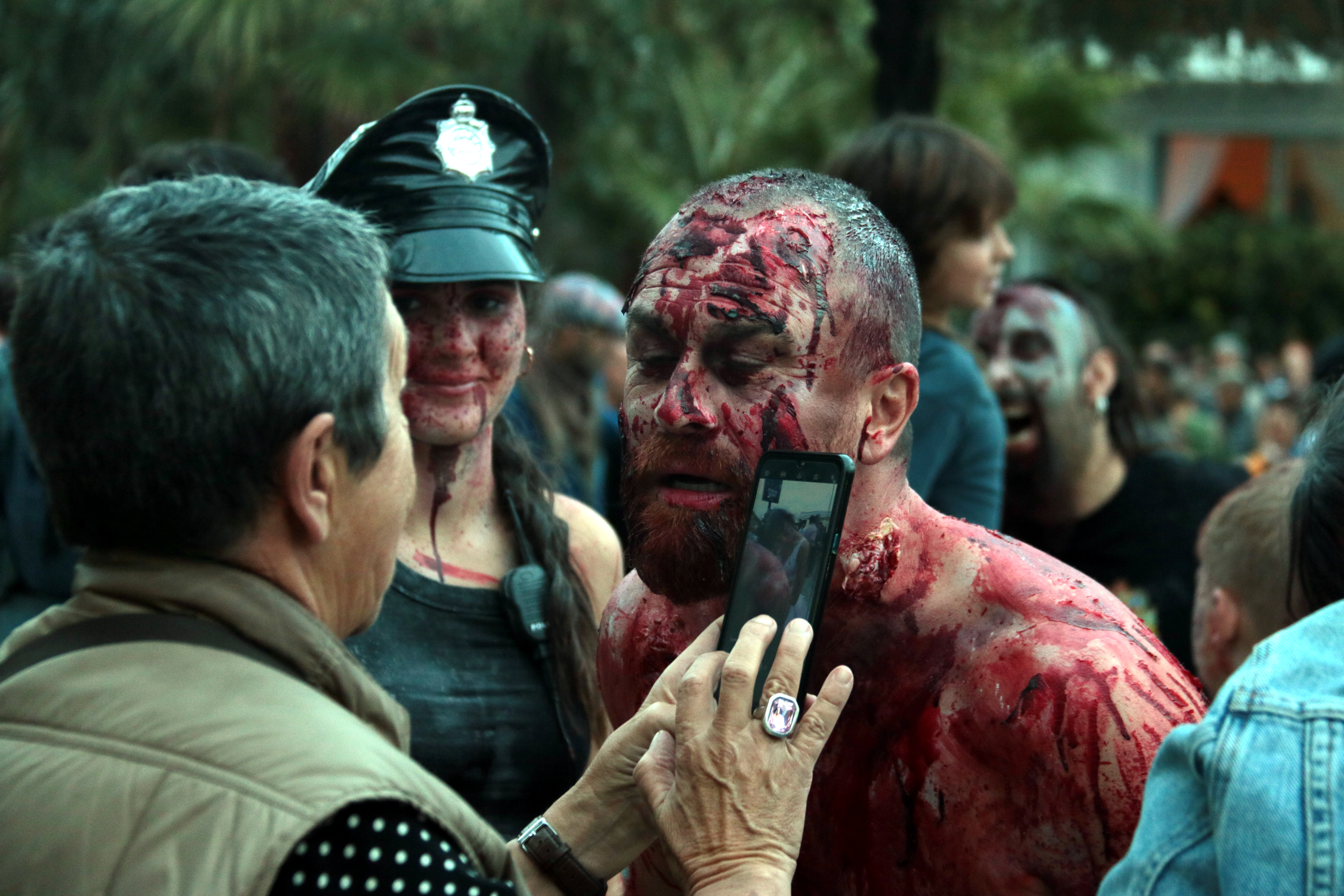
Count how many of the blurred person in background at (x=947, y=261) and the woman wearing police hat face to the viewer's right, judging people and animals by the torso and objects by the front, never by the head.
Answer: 1

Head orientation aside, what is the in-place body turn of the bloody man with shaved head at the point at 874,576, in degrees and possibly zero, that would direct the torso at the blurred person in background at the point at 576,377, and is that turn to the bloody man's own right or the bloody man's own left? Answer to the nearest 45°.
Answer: approximately 135° to the bloody man's own right

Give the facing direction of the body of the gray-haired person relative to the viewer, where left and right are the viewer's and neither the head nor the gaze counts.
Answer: facing away from the viewer and to the right of the viewer

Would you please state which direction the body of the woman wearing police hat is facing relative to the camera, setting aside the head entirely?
toward the camera

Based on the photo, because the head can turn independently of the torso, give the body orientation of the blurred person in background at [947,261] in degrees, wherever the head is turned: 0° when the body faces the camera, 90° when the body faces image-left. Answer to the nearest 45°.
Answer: approximately 270°

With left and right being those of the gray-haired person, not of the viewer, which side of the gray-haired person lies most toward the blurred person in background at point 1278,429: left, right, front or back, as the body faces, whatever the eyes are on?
front

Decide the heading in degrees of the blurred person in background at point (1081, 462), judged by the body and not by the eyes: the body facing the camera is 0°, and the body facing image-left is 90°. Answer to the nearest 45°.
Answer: approximately 45°

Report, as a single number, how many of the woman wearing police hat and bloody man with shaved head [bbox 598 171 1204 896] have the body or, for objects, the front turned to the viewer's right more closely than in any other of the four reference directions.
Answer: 0

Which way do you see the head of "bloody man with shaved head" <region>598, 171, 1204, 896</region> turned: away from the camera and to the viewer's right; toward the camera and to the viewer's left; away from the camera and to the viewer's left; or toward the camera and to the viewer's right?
toward the camera and to the viewer's left

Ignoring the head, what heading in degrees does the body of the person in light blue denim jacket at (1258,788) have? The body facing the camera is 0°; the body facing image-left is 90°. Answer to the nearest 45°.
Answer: approximately 180°

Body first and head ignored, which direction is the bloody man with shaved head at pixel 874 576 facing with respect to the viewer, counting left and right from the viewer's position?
facing the viewer and to the left of the viewer

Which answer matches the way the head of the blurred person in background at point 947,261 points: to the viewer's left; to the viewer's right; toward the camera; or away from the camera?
to the viewer's right

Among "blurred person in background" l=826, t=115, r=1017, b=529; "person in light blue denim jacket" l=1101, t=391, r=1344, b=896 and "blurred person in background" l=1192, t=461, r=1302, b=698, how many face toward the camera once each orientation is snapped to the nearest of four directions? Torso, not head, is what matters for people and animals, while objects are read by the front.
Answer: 0

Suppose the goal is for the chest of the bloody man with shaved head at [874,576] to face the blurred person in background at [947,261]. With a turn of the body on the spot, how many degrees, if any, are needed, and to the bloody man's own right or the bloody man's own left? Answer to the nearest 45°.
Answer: approximately 135° to the bloody man's own right

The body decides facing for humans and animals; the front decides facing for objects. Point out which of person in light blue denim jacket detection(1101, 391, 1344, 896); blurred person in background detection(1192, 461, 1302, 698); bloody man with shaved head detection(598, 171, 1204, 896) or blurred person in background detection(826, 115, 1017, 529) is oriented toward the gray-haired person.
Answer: the bloody man with shaved head

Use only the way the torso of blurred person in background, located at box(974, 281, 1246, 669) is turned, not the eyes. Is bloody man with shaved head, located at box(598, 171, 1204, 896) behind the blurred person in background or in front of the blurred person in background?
in front

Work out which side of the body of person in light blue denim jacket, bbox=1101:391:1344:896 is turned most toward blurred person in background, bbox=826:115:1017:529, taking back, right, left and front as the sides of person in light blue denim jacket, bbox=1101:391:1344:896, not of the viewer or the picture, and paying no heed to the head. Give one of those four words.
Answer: front
